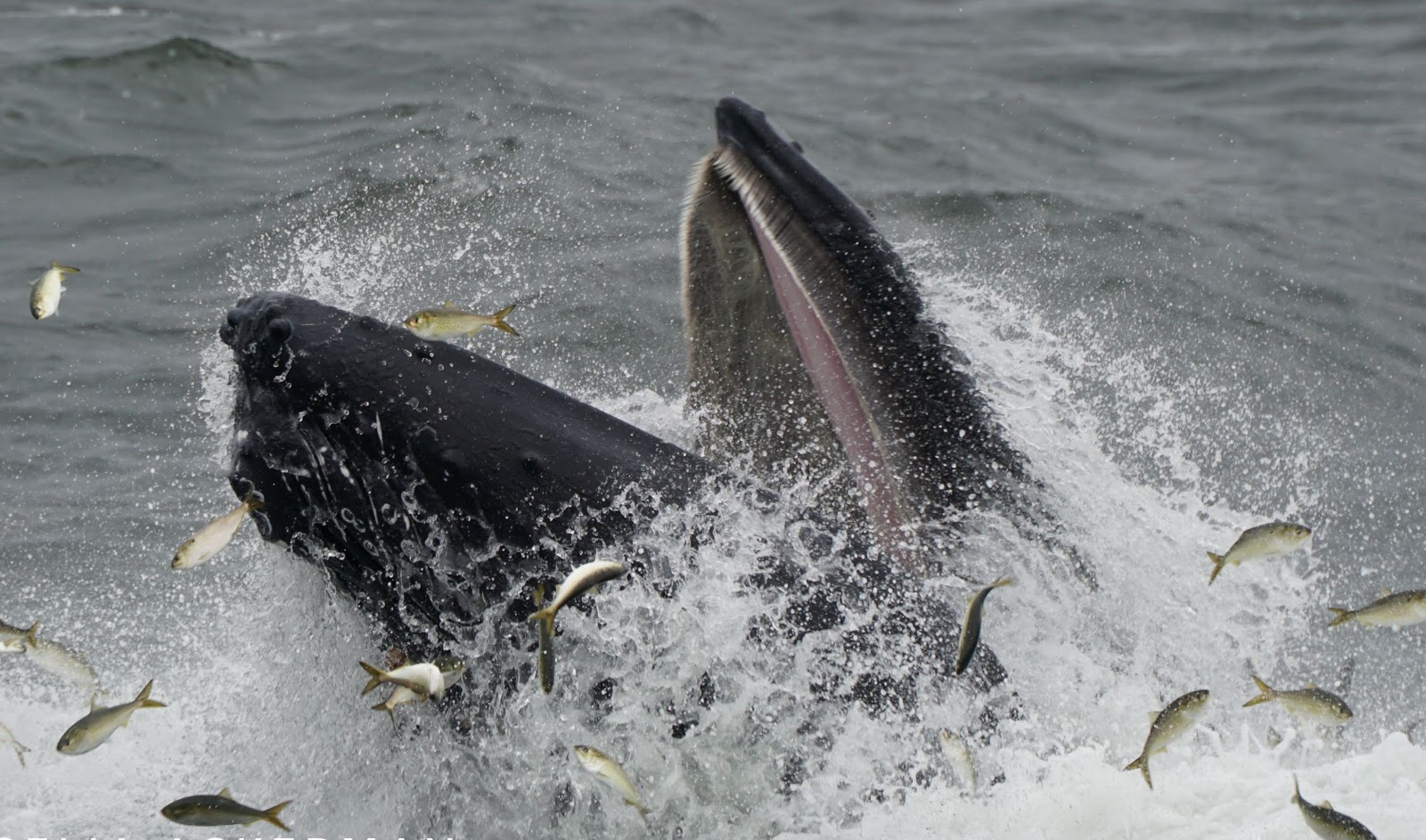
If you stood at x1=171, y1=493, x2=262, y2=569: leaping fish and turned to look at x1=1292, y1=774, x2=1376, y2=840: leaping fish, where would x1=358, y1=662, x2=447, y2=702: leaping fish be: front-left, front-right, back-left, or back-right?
front-right

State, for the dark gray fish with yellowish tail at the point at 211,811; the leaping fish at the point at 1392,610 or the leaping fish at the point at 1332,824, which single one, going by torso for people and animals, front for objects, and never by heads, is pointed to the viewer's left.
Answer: the dark gray fish with yellowish tail

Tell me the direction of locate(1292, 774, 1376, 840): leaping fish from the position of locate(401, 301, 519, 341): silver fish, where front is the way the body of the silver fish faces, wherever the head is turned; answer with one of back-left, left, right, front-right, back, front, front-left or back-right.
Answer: back-left

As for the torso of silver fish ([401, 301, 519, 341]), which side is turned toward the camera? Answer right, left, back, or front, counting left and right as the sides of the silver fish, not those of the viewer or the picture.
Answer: left

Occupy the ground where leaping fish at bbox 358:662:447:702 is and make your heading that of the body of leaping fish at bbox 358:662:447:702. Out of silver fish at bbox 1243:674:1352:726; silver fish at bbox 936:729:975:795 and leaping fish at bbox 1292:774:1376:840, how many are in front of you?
3

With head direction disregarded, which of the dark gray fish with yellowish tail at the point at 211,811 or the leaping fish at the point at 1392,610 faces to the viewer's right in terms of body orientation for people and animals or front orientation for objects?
the leaping fish

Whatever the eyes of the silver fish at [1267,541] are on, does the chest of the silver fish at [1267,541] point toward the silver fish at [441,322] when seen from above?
no

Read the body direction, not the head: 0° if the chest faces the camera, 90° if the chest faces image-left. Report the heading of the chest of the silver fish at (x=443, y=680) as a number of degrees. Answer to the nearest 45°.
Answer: approximately 270°

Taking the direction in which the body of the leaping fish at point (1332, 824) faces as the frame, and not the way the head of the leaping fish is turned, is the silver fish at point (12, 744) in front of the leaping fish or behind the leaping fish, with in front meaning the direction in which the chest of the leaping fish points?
behind

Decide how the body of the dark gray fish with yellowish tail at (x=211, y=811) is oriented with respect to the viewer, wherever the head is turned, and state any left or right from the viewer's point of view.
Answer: facing to the left of the viewer

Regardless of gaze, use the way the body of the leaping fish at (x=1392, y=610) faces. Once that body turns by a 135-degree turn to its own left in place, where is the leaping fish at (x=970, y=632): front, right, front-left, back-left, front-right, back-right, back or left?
left

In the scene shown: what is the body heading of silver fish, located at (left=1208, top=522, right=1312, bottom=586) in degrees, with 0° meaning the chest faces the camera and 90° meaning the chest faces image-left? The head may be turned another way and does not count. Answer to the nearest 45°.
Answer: approximately 270°

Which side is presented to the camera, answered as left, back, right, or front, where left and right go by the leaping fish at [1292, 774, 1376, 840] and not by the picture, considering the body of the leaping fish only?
right

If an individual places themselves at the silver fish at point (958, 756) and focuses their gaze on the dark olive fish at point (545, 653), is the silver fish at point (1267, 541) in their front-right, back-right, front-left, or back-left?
back-right

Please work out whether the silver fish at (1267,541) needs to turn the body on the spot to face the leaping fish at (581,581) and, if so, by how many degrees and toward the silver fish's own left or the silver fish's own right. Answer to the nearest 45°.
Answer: approximately 135° to the silver fish's own right

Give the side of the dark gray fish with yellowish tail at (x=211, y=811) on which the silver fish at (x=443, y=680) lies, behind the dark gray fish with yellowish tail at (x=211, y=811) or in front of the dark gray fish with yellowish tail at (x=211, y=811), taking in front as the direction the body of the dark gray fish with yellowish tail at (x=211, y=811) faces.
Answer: behind

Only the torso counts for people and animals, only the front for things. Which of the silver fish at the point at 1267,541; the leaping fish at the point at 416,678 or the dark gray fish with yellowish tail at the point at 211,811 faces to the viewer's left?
the dark gray fish with yellowish tail at the point at 211,811

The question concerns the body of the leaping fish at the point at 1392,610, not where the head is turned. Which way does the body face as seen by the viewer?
to the viewer's right

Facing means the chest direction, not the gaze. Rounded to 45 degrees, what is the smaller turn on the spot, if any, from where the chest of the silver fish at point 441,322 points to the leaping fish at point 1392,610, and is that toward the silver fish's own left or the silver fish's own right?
approximately 180°

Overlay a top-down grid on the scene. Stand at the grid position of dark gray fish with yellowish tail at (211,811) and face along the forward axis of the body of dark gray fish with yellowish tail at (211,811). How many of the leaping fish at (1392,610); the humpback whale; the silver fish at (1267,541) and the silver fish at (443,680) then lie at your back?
4
